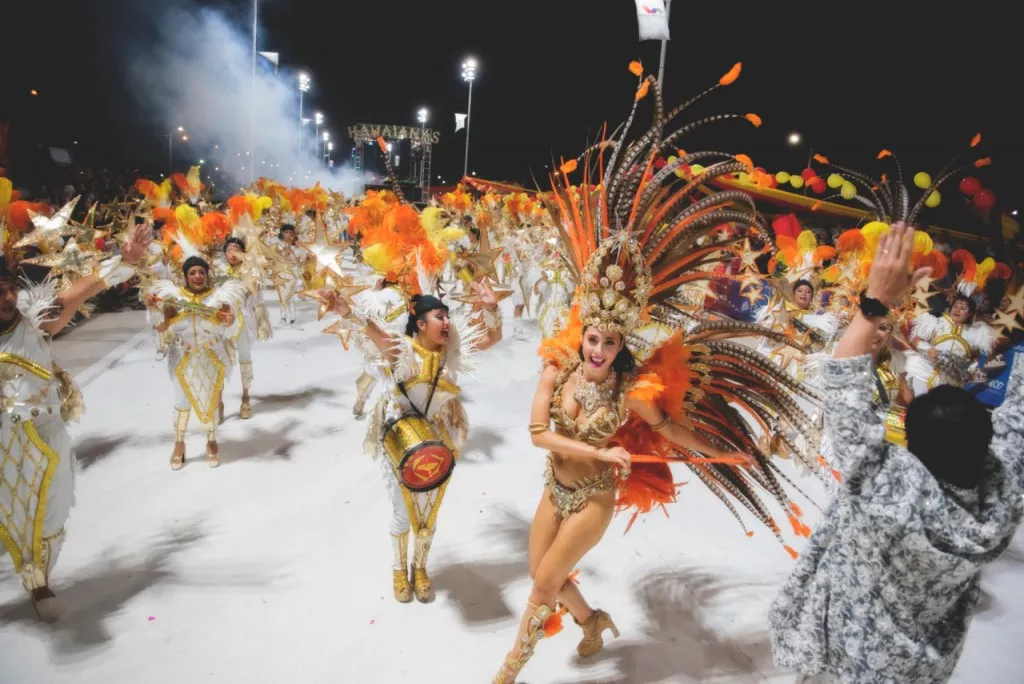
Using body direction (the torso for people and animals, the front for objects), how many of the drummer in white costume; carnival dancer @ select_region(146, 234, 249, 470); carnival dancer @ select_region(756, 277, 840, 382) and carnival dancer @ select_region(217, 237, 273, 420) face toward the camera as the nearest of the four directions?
4

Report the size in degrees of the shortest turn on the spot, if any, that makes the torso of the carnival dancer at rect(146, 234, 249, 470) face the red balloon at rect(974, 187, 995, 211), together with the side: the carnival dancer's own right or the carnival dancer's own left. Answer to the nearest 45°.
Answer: approximately 90° to the carnival dancer's own left

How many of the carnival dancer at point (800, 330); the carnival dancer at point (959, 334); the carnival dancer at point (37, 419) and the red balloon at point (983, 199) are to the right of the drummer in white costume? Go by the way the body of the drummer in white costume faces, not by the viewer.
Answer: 1

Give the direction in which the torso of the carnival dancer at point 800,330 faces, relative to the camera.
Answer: toward the camera

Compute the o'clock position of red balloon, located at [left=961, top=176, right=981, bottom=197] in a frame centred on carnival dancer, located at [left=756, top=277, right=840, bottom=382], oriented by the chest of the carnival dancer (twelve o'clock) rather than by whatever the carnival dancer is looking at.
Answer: The red balloon is roughly at 7 o'clock from the carnival dancer.

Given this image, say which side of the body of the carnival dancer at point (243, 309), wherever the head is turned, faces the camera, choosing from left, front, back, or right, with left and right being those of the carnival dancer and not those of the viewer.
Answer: front

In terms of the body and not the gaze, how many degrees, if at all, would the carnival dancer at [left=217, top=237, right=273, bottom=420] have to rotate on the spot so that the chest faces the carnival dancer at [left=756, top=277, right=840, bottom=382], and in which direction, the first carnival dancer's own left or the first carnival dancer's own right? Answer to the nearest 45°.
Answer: approximately 45° to the first carnival dancer's own left

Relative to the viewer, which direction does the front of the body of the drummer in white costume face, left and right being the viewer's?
facing the viewer

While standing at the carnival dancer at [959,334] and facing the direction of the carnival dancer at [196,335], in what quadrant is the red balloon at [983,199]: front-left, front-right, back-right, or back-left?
back-right
